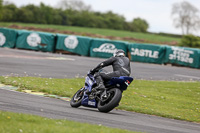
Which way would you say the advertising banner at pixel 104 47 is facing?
toward the camera

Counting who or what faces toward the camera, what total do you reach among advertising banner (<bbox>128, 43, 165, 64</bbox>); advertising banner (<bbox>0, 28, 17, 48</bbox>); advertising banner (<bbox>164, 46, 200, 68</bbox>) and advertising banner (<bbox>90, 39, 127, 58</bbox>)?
4

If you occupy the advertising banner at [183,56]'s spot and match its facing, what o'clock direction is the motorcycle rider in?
The motorcycle rider is roughly at 12 o'clock from the advertising banner.

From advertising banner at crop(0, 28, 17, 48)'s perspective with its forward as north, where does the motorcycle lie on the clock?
The motorcycle is roughly at 12 o'clock from the advertising banner.

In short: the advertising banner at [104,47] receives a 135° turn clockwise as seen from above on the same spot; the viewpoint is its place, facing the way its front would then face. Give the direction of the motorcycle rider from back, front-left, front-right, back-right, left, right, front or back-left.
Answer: back-left

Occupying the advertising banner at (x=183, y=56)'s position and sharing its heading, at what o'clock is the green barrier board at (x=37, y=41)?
The green barrier board is roughly at 3 o'clock from the advertising banner.

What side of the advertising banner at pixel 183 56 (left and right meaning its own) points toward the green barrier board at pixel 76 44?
right

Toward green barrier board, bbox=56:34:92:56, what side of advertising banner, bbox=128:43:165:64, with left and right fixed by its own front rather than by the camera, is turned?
right

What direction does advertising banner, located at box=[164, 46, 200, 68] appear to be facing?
toward the camera

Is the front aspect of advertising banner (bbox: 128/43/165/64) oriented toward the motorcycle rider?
yes

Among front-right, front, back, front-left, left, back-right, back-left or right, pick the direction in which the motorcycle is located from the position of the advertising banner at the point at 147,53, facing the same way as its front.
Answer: front
